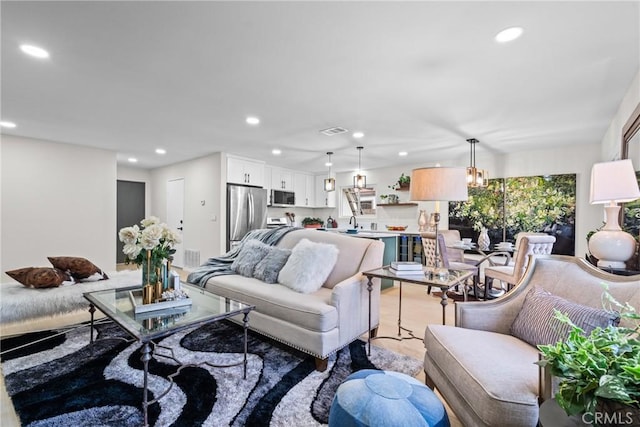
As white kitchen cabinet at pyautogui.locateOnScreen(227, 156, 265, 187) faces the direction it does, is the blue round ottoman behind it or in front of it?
in front

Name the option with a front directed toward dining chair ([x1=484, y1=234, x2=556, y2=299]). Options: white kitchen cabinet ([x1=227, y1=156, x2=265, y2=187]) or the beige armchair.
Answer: the white kitchen cabinet

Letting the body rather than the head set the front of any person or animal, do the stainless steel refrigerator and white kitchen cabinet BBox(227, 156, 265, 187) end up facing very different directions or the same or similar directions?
same or similar directions

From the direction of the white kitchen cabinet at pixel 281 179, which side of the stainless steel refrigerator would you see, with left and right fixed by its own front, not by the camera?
left

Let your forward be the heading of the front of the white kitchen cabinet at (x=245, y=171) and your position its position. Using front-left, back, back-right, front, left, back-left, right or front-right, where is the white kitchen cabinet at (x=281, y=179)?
left

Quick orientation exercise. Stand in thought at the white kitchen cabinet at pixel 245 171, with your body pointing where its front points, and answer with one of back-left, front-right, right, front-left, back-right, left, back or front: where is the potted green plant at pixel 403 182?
front-left

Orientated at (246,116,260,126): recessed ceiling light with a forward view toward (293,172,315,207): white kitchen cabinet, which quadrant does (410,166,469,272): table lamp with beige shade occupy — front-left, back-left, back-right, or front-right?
back-right

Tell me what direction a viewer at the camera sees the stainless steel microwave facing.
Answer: facing the viewer and to the right of the viewer

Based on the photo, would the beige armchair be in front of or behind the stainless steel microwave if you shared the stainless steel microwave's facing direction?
in front

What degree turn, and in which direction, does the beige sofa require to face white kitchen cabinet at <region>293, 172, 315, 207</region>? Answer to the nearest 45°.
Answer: approximately 135° to its right

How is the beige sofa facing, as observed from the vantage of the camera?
facing the viewer and to the left of the viewer

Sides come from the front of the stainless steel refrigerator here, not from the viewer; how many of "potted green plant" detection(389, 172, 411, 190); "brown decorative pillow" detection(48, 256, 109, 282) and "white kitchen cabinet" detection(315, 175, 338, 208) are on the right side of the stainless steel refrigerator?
1

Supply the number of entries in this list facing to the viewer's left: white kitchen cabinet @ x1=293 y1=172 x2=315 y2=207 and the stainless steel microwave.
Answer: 0

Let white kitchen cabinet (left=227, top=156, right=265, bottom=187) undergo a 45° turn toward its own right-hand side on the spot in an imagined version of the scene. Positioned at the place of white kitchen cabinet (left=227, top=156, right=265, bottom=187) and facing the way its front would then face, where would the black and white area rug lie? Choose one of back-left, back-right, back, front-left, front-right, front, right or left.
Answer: front

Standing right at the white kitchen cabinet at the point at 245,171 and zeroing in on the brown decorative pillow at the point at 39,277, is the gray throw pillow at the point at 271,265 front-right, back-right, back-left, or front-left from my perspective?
front-left

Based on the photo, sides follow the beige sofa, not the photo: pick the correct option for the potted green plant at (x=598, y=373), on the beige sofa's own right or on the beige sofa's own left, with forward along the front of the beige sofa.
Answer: on the beige sofa's own left

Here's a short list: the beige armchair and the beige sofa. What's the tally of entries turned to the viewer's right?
0

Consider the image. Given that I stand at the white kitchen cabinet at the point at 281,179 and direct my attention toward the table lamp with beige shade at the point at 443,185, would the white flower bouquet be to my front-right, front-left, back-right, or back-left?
front-right

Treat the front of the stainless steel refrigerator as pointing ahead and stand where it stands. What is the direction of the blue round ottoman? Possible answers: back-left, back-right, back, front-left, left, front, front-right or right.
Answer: front-right
